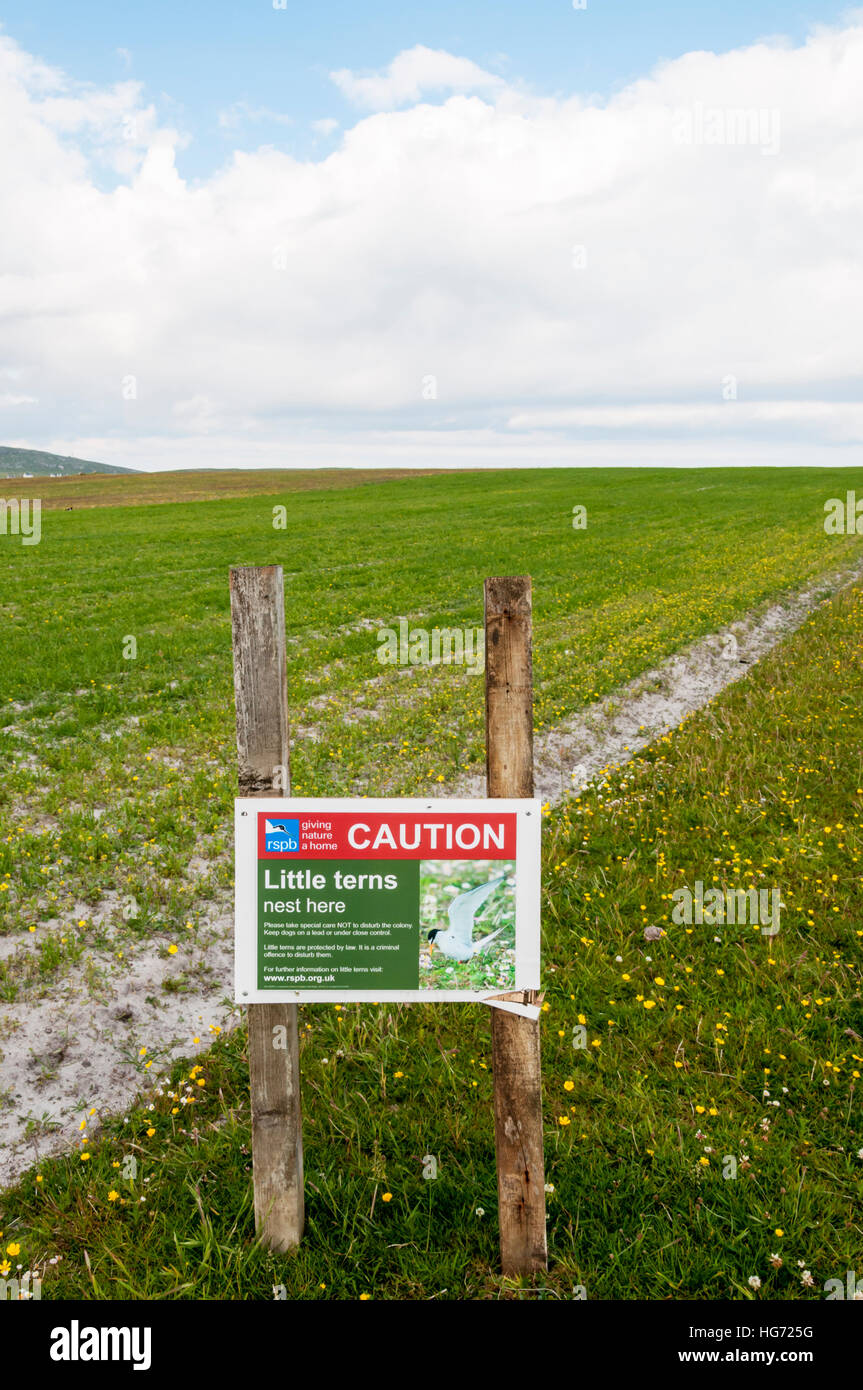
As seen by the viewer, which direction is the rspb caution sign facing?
toward the camera
